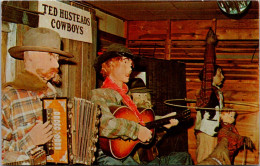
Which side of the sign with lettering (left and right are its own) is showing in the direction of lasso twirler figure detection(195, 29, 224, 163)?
left

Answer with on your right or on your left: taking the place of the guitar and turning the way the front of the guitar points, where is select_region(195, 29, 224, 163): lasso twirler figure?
on your left

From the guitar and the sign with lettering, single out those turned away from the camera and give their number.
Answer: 0

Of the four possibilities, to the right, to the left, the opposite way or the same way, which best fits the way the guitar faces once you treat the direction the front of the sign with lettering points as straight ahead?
the same way

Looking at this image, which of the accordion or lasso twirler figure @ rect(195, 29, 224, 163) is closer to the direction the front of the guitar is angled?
the accordion
